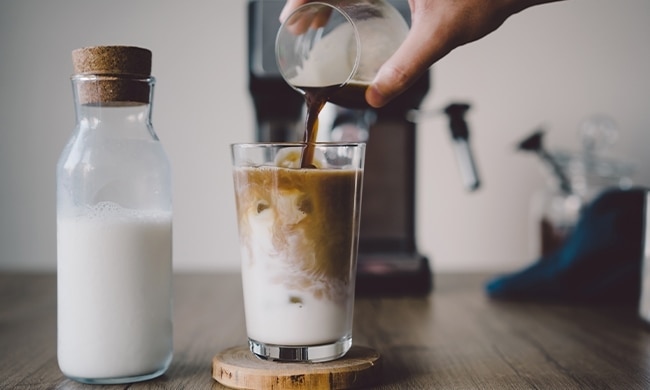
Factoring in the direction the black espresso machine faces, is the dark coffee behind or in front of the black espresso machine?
in front

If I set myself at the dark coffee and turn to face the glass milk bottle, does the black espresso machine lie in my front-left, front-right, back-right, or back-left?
back-right

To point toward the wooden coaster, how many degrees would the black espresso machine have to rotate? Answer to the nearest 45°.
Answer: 0° — it already faces it

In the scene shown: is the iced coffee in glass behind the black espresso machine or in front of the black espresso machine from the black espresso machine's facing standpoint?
in front

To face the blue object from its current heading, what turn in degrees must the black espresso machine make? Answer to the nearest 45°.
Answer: approximately 90° to its left

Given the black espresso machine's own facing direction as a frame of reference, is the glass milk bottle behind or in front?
in front

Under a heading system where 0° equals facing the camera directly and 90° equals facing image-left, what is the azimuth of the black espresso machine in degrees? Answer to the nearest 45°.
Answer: approximately 0°
